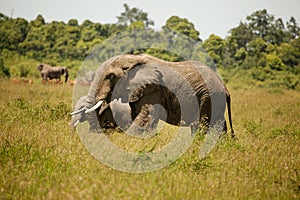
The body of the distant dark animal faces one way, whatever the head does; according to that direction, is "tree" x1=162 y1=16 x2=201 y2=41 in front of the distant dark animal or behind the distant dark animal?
behind

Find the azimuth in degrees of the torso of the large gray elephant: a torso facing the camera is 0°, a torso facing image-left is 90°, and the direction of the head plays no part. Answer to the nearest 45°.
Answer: approximately 90°

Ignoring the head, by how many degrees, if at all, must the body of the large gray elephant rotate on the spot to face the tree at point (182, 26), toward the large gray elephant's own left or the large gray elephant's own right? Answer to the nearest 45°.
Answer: approximately 90° to the large gray elephant's own right

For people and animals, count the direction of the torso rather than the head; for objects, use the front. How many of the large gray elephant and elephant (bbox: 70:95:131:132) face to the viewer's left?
2

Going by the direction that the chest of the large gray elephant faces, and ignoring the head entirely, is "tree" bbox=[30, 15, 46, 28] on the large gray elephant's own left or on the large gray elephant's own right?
on the large gray elephant's own right

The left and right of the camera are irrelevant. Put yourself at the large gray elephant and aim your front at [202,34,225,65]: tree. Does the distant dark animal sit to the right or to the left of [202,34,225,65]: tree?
left

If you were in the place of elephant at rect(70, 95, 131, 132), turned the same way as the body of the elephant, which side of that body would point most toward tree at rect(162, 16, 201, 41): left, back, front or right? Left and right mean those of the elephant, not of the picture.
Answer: right

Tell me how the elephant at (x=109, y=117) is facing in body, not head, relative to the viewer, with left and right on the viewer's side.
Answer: facing to the left of the viewer

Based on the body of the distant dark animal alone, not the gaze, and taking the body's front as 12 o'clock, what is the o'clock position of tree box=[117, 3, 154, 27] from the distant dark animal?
The tree is roughly at 4 o'clock from the distant dark animal.

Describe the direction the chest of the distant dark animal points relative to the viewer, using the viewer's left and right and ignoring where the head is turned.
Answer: facing to the left of the viewer

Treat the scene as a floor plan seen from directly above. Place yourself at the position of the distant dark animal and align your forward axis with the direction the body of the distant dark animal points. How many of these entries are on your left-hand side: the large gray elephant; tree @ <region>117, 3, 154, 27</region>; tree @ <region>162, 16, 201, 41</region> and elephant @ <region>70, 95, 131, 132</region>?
2
